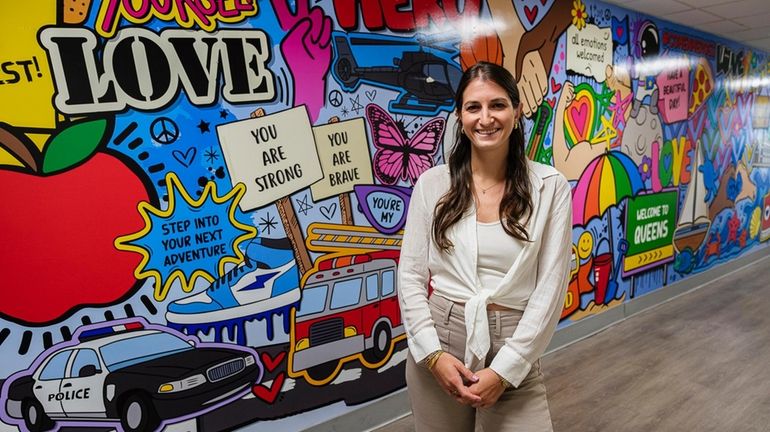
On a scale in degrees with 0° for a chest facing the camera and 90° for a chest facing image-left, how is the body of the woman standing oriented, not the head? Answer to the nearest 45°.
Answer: approximately 0°
